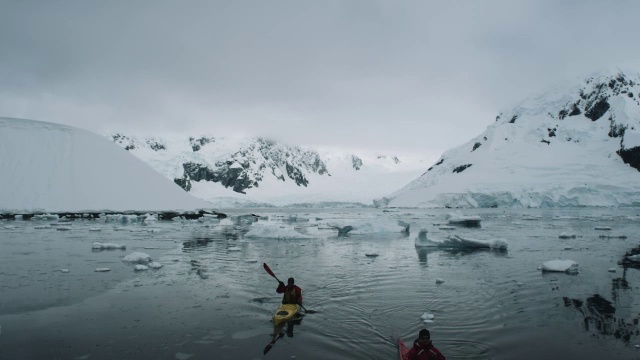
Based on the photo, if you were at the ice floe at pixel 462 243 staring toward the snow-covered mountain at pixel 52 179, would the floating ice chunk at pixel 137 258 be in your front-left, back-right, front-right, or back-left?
front-left

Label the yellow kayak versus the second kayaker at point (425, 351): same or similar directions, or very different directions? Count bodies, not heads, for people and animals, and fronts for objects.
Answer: same or similar directions

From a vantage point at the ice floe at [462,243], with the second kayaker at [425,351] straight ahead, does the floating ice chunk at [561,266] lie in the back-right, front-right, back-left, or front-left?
front-left
